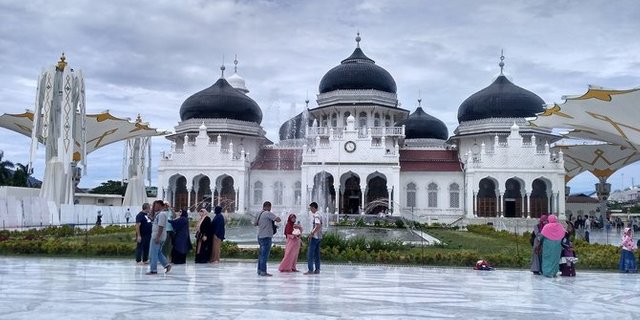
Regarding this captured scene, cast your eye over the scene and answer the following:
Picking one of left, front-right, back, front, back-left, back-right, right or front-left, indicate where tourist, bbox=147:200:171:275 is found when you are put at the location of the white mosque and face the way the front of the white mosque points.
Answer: front

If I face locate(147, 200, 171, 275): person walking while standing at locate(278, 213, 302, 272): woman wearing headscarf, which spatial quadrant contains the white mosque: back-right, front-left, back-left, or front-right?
back-right

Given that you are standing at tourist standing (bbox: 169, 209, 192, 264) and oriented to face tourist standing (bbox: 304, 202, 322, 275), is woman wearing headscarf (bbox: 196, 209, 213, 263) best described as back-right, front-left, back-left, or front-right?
front-left

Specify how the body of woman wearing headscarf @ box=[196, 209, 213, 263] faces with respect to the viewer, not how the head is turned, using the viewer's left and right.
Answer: facing the viewer and to the left of the viewer

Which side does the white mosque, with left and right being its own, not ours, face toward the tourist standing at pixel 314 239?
front

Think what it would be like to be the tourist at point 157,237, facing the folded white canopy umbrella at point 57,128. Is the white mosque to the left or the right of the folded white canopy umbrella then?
right

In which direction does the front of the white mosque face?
toward the camera

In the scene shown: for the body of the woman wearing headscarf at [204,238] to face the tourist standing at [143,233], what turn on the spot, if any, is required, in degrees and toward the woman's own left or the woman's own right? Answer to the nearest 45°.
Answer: approximately 45° to the woman's own right

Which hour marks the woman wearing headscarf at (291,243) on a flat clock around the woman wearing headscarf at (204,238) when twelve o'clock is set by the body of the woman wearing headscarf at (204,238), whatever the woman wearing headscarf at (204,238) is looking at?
the woman wearing headscarf at (291,243) is roughly at 9 o'clock from the woman wearing headscarf at (204,238).

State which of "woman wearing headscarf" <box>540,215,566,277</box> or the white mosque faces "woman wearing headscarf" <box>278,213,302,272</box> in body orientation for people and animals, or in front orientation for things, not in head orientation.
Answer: the white mosque
